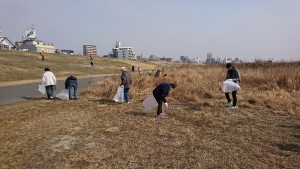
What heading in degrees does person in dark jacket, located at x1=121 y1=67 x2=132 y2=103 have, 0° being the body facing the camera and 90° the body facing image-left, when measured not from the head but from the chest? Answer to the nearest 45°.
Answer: approximately 90°

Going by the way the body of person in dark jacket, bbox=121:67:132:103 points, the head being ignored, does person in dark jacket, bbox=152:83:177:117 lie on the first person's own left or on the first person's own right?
on the first person's own left
